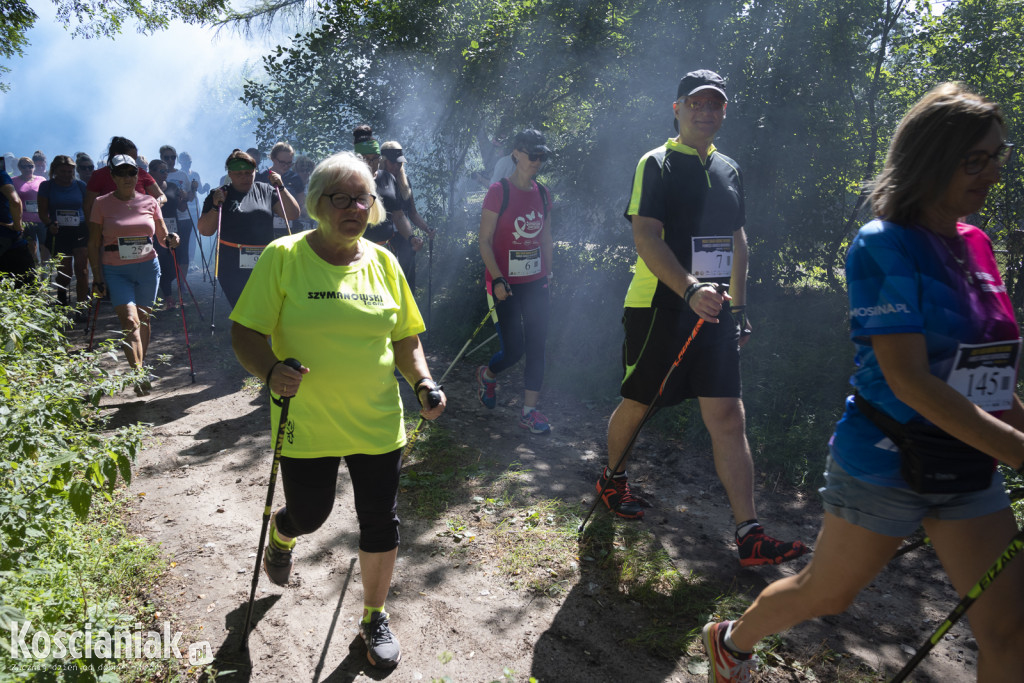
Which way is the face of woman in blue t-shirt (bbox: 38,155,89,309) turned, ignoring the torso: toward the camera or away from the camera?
toward the camera

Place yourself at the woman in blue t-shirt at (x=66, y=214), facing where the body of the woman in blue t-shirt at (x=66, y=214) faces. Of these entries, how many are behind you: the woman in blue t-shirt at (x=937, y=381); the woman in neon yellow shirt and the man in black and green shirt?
0

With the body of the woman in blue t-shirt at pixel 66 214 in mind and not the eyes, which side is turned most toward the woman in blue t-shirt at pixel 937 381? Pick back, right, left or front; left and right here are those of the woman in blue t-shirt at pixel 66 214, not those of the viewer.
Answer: front

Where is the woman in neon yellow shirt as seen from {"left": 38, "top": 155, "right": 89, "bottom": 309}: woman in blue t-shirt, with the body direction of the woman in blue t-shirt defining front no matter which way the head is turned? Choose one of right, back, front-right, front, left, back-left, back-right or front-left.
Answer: front

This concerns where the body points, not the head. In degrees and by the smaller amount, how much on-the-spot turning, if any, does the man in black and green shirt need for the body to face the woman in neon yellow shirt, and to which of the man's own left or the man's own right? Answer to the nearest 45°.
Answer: approximately 90° to the man's own right

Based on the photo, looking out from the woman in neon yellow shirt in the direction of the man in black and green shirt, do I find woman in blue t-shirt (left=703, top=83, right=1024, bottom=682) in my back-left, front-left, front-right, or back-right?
front-right

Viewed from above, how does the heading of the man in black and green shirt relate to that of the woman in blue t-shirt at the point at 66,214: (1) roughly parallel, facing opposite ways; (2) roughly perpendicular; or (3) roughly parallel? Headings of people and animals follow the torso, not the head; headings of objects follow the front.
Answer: roughly parallel

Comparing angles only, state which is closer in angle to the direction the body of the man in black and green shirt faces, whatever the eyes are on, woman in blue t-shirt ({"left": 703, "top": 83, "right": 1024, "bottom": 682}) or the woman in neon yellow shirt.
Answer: the woman in blue t-shirt

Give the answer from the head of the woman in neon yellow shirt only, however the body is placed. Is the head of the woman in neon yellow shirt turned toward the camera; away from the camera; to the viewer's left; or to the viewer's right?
toward the camera

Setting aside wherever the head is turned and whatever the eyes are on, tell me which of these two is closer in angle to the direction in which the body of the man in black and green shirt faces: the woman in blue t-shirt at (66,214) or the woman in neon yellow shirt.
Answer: the woman in neon yellow shirt

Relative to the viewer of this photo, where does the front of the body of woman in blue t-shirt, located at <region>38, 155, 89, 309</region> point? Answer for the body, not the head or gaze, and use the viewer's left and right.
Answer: facing the viewer

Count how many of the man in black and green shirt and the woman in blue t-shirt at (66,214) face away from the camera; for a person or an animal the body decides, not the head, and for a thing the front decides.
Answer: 0

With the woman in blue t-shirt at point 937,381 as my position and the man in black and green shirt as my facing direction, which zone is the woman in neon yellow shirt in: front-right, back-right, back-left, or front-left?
front-left

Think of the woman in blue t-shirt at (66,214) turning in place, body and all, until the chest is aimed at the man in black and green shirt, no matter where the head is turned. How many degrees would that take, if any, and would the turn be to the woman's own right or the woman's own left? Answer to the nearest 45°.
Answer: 0° — they already face them
